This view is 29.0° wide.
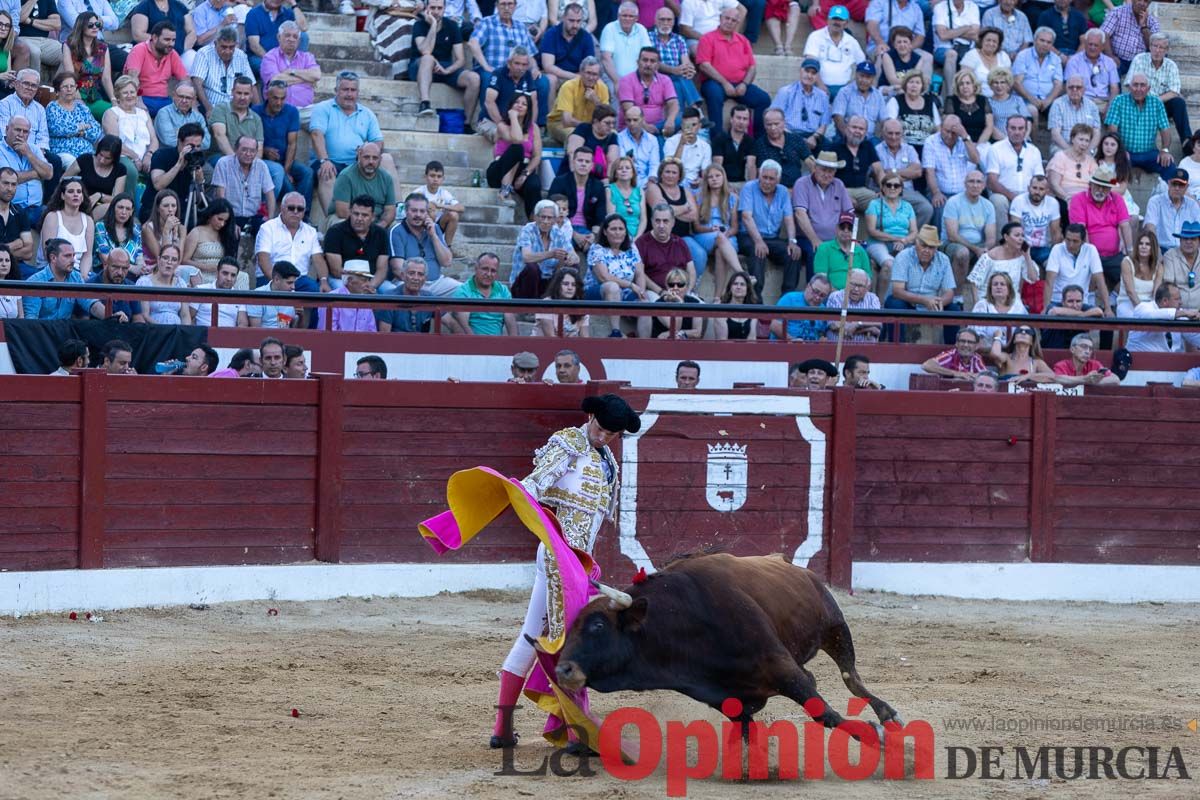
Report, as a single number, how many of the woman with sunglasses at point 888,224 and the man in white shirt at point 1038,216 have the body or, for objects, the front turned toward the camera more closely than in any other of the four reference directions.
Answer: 2

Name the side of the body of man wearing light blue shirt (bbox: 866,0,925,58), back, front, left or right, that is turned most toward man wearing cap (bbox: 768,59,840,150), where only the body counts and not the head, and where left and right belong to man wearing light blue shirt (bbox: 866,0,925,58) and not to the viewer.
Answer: front

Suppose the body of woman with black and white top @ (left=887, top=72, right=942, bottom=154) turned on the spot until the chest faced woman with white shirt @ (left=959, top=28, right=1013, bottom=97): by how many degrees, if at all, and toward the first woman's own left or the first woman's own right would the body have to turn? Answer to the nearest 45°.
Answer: approximately 135° to the first woman's own left

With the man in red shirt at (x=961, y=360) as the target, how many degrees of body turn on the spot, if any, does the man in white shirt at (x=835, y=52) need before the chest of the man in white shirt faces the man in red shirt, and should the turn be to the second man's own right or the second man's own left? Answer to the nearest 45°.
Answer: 0° — they already face them

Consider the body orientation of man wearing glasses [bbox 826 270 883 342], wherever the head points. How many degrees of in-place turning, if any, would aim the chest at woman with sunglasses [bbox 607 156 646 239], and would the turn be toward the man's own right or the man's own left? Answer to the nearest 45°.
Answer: approximately 90° to the man's own right

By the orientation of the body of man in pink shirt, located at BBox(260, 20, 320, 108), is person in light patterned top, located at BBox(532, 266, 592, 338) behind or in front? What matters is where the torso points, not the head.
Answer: in front

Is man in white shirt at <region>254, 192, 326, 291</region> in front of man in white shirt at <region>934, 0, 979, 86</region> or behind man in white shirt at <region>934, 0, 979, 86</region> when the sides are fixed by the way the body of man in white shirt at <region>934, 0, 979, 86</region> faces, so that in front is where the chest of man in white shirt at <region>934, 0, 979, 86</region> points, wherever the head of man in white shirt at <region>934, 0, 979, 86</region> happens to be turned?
in front

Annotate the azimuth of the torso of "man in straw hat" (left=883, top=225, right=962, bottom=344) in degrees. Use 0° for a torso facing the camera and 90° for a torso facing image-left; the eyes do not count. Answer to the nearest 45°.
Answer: approximately 0°

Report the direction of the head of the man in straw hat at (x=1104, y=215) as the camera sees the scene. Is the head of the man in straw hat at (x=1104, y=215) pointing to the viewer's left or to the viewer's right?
to the viewer's left

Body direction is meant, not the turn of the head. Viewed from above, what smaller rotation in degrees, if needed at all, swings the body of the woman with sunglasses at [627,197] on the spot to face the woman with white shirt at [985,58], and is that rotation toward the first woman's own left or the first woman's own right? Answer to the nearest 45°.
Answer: approximately 135° to the first woman's own left

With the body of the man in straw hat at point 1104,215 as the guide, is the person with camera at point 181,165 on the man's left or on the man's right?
on the man's right
